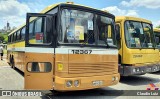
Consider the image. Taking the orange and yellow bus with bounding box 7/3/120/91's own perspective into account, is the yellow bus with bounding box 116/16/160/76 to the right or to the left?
on its left

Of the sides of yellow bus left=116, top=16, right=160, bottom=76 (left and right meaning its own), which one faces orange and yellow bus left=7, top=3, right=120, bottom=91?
right

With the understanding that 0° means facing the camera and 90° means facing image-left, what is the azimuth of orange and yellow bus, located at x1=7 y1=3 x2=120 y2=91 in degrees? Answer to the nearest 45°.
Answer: approximately 315°

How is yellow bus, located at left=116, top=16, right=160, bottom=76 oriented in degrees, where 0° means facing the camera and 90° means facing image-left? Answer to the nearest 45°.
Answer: approximately 315°
